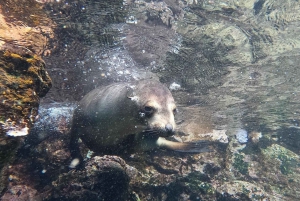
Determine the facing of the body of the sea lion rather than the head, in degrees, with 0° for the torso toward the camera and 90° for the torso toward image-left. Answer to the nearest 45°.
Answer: approximately 315°
